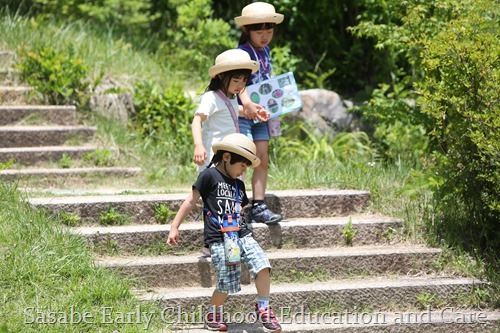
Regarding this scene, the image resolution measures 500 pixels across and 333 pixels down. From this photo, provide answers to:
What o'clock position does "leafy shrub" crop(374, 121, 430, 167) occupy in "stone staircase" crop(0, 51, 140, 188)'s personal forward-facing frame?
The leafy shrub is roughly at 9 o'clock from the stone staircase.

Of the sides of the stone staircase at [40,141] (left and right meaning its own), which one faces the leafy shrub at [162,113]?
left

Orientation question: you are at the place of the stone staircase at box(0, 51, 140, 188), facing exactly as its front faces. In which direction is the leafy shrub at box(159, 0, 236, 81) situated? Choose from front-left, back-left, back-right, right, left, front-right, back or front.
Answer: back-left

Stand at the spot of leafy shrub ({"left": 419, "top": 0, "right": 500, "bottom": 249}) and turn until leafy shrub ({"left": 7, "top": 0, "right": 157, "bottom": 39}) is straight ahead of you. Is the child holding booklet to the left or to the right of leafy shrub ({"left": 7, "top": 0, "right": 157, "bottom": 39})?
left

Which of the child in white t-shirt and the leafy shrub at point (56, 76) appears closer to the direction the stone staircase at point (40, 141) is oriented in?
the child in white t-shirt

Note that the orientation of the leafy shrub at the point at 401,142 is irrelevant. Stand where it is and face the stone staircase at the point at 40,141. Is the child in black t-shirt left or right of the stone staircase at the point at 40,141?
left

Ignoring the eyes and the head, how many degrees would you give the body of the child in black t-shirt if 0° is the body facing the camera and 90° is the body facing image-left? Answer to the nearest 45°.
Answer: approximately 315°

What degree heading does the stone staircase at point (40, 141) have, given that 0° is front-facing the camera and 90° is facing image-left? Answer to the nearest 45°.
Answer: approximately 0°

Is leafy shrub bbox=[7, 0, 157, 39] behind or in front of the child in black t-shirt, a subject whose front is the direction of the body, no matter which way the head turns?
behind

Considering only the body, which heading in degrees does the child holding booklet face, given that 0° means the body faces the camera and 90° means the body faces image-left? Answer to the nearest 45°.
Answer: approximately 315°
